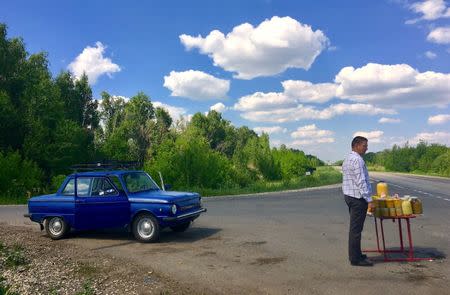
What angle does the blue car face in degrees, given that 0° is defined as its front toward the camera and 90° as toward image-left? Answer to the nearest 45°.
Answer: approximately 315°

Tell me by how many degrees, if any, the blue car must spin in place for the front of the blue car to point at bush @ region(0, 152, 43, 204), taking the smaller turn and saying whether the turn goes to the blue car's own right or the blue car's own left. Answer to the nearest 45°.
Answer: approximately 135° to the blue car's own left

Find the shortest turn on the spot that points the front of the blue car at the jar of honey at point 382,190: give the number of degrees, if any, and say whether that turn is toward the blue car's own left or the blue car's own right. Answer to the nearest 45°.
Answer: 0° — it already faces it

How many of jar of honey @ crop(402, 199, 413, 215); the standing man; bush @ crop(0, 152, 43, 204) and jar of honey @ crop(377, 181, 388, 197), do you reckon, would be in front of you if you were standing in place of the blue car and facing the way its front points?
3

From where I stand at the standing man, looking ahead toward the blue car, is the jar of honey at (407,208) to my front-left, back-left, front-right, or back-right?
back-right
